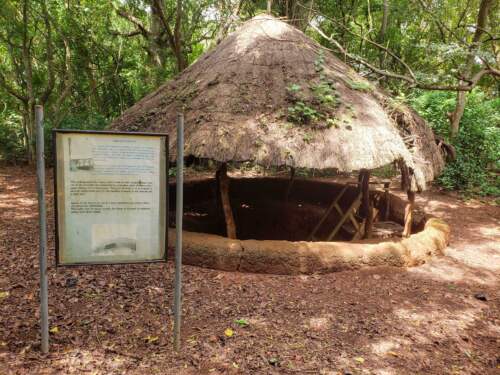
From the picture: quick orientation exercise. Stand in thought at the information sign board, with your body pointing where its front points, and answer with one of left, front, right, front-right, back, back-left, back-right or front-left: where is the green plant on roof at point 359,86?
back-left

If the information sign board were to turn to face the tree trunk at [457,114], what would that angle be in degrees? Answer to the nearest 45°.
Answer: approximately 135° to its left

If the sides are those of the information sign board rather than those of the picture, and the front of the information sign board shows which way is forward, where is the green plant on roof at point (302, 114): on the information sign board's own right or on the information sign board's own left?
on the information sign board's own left

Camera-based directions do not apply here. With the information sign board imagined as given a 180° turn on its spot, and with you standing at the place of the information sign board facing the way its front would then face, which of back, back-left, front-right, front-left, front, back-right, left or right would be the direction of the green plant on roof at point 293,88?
front-right

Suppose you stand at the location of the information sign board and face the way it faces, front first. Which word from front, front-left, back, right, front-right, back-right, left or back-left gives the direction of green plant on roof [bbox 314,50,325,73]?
back-left

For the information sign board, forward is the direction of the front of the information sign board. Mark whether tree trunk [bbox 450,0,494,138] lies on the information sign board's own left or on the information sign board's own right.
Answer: on the information sign board's own left

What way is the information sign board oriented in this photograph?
toward the camera

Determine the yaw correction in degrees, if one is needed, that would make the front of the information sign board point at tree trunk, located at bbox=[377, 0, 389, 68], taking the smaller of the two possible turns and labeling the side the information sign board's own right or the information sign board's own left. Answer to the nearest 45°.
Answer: approximately 135° to the information sign board's own left
